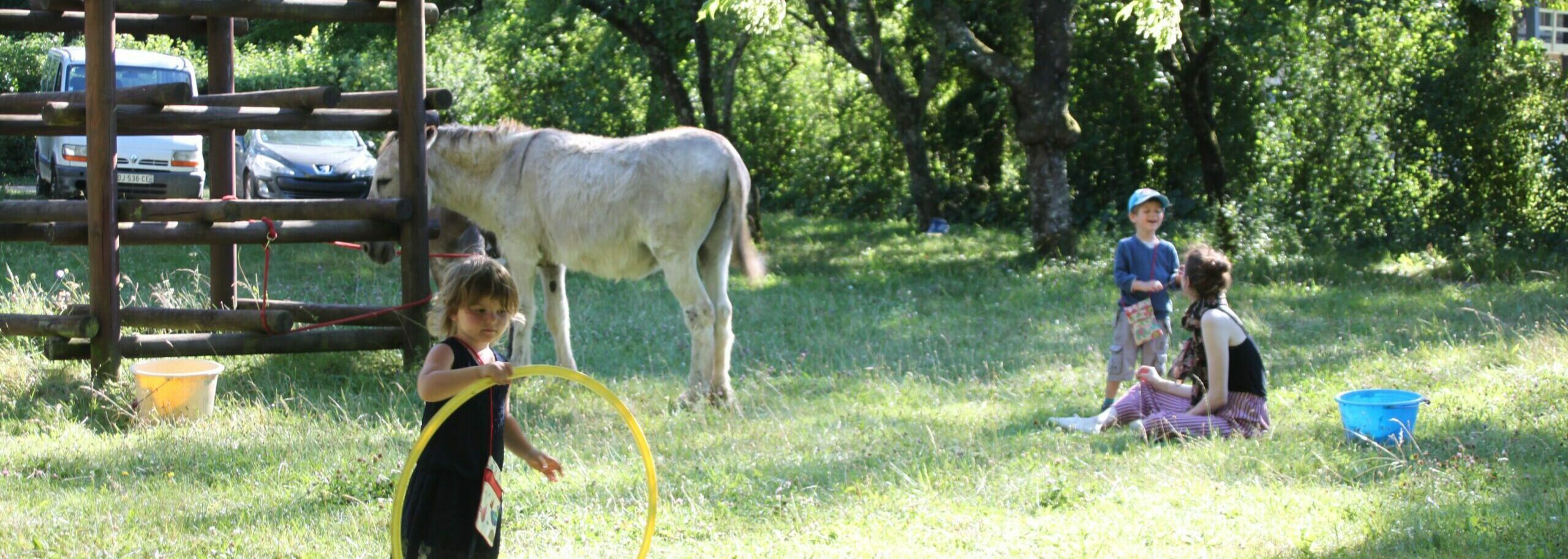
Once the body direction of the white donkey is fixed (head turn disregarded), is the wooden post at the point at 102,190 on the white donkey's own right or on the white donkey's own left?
on the white donkey's own left

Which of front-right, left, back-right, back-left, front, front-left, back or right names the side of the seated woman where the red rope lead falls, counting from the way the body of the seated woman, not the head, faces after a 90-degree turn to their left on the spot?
right

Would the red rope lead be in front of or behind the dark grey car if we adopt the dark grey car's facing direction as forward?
in front

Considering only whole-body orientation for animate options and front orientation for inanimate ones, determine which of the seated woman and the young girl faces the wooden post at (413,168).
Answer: the seated woman

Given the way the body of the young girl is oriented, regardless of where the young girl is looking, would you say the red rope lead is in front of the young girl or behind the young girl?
behind

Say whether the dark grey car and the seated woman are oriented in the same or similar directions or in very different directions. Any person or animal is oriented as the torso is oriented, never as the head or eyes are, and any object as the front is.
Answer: very different directions

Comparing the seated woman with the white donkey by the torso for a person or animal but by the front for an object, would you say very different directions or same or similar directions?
same or similar directions

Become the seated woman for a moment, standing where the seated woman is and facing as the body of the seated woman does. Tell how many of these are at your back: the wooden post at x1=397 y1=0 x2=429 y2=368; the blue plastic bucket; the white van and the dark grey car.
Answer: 1

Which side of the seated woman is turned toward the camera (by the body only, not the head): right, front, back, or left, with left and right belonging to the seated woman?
left

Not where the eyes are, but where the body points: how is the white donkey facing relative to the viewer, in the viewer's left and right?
facing away from the viewer and to the left of the viewer

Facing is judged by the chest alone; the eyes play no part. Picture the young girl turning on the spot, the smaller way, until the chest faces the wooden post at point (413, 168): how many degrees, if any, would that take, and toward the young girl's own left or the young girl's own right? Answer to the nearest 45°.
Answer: approximately 135° to the young girl's own left

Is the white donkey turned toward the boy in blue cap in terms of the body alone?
no

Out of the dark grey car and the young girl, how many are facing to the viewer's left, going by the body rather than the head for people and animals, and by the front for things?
0

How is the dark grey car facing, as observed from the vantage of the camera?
facing the viewer and to the right of the viewer

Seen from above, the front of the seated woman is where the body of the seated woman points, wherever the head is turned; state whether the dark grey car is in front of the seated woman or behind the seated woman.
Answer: in front

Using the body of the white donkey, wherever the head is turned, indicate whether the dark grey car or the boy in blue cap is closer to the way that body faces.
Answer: the dark grey car

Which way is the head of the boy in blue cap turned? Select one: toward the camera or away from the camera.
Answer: toward the camera
